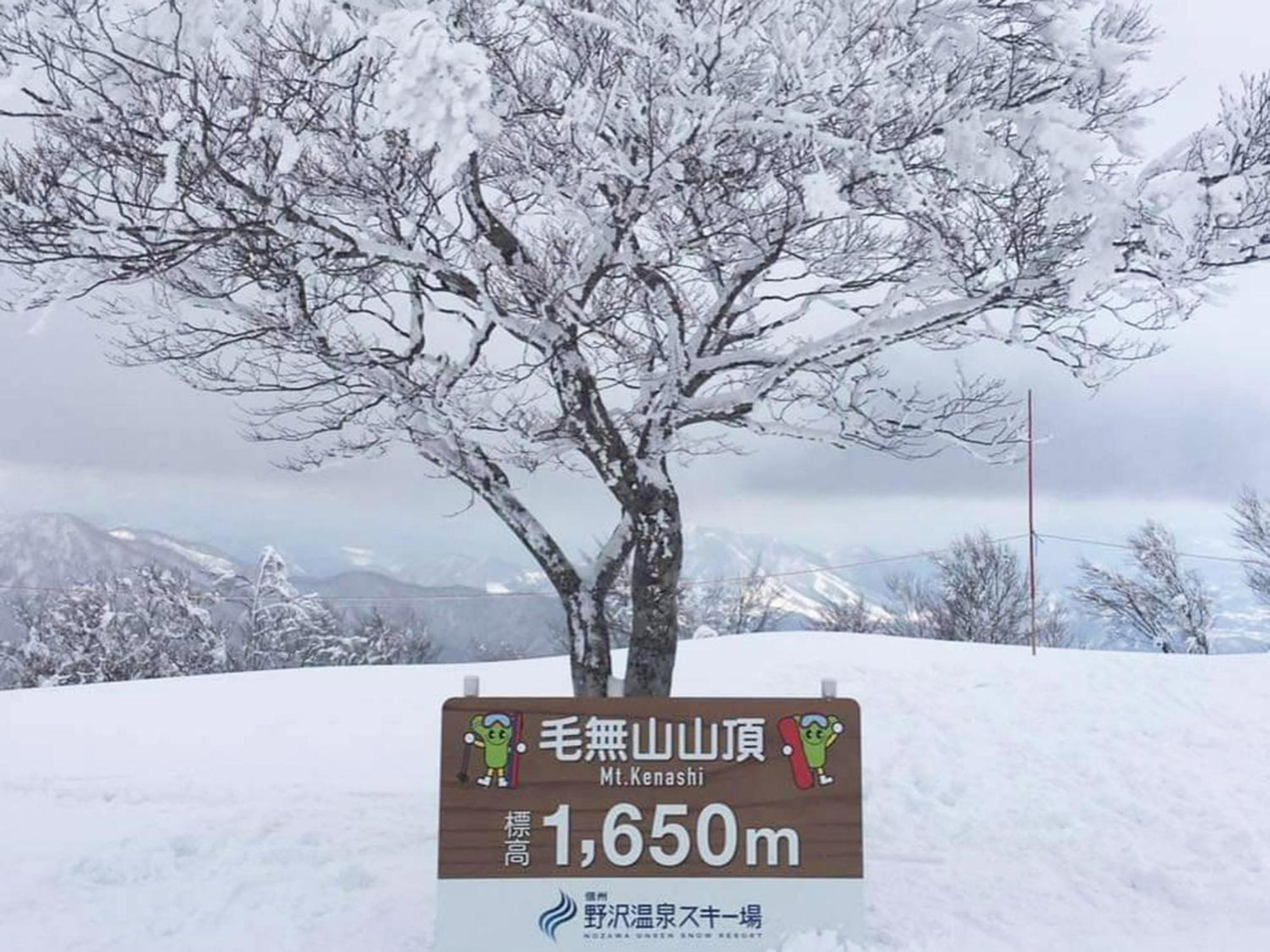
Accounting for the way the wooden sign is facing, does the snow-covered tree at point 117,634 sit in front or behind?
behind

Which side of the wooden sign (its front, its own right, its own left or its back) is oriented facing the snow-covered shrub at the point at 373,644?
back

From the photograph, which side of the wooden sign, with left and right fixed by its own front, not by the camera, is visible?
front

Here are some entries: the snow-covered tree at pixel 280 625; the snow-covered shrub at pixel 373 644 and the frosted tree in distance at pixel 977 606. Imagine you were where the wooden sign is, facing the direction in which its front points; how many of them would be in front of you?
0

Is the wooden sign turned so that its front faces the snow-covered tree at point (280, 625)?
no

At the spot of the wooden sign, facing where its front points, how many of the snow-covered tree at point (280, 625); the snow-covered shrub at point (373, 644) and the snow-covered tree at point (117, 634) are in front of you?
0

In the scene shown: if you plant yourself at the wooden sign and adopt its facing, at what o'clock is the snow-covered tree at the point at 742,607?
The snow-covered tree is roughly at 6 o'clock from the wooden sign.

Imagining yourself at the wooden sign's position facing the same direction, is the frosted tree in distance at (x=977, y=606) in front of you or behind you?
behind

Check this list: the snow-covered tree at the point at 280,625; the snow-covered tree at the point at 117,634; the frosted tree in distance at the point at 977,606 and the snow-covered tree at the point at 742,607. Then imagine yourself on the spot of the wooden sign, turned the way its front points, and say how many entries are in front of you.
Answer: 0

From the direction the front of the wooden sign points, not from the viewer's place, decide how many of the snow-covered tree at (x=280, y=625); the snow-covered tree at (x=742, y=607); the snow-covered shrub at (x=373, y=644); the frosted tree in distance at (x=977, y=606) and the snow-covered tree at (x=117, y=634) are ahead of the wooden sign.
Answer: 0

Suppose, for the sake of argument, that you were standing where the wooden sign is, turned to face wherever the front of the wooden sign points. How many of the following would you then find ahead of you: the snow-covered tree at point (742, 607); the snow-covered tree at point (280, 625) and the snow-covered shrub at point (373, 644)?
0
